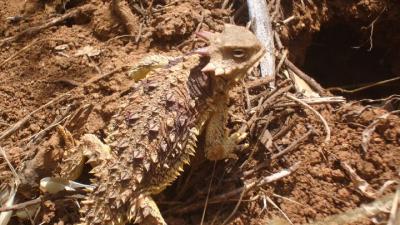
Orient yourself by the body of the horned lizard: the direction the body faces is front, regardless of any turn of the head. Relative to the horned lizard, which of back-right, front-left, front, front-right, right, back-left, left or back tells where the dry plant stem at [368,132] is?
front-right

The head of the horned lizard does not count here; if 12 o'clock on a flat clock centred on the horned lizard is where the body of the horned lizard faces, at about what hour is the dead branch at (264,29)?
The dead branch is roughly at 12 o'clock from the horned lizard.

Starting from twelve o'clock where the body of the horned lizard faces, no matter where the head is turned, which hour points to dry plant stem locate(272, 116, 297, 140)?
The dry plant stem is roughly at 1 o'clock from the horned lizard.

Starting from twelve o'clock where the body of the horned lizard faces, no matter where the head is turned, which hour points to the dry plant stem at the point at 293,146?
The dry plant stem is roughly at 1 o'clock from the horned lizard.

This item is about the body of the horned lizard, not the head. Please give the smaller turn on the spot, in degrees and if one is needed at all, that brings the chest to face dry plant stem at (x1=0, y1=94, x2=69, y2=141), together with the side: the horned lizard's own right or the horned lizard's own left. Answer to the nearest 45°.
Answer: approximately 90° to the horned lizard's own left

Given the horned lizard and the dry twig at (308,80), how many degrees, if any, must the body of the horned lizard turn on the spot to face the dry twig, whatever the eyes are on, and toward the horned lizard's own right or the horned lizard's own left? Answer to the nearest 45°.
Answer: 0° — it already faces it

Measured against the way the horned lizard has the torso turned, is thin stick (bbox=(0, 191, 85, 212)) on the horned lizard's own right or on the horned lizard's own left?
on the horned lizard's own left

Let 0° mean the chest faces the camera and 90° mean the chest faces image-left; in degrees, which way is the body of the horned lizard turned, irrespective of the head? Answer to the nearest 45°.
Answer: approximately 225°
